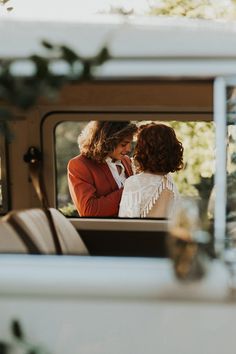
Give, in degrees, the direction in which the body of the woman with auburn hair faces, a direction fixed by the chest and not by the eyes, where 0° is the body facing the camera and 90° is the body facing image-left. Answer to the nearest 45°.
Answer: approximately 135°

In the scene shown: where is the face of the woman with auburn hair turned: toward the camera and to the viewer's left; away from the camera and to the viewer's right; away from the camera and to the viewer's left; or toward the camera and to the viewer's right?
away from the camera and to the viewer's left

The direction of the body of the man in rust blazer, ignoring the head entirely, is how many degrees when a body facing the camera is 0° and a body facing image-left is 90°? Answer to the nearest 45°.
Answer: approximately 315°

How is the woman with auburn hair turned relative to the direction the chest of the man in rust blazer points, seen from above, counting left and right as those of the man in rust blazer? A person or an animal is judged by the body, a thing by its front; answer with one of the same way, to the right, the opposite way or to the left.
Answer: the opposite way
